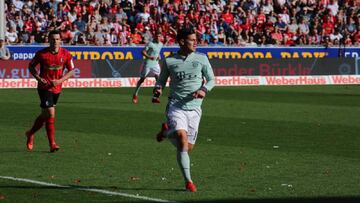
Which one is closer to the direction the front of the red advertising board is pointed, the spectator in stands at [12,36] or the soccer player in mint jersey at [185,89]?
the soccer player in mint jersey

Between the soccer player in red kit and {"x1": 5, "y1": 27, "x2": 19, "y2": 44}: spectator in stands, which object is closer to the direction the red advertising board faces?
the soccer player in red kit

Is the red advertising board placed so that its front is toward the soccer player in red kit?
yes

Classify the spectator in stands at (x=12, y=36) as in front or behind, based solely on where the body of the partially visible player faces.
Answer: behind

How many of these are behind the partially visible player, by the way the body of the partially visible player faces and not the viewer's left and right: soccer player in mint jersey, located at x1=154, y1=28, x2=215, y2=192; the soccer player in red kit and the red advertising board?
1

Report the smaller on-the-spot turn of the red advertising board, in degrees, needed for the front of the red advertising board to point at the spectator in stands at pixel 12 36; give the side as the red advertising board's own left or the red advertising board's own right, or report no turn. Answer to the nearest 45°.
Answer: approximately 180°

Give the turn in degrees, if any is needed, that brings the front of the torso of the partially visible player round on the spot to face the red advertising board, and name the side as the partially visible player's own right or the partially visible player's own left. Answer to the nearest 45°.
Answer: approximately 180°

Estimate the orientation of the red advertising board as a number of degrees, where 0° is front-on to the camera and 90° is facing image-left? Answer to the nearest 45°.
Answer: approximately 0°

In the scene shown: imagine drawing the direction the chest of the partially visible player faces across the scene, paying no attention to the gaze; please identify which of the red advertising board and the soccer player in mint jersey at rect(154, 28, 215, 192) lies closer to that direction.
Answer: the soccer player in mint jersey

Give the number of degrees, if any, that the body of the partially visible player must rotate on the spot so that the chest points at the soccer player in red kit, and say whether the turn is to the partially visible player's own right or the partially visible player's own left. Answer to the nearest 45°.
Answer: approximately 45° to the partially visible player's own right

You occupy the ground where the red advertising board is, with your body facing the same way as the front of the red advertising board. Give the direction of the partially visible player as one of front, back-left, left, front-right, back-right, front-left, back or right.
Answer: front-left

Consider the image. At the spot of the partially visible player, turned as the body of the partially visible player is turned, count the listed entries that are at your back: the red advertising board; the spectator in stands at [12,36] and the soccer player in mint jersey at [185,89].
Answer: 2

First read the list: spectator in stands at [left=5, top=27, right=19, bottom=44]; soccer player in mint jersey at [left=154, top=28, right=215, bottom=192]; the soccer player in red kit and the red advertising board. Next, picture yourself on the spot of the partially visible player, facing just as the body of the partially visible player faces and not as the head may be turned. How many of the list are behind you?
2

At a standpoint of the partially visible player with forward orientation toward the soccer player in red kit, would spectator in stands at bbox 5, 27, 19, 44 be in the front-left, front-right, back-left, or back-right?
back-right
